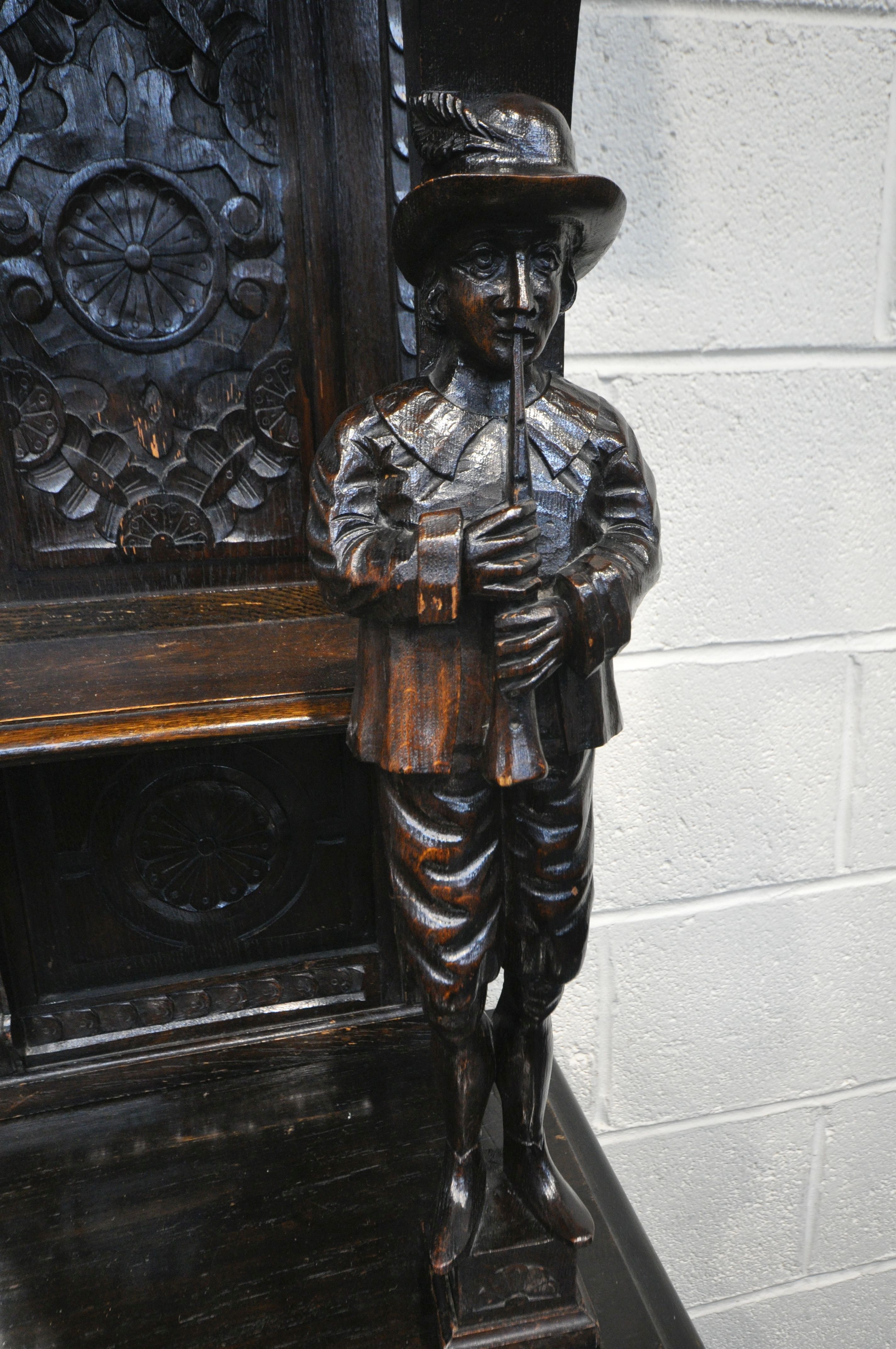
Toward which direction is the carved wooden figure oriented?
toward the camera
